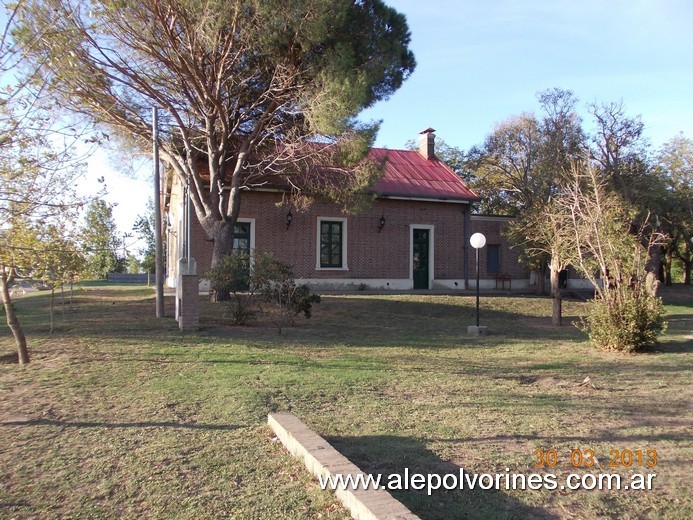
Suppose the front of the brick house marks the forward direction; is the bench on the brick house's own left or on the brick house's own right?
on the brick house's own left

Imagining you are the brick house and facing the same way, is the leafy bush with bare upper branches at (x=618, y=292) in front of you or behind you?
in front

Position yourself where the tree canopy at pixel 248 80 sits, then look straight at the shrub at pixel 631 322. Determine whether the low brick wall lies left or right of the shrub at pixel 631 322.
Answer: right

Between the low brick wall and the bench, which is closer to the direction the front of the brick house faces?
the low brick wall

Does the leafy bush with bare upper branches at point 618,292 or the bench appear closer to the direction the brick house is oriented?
the leafy bush with bare upper branches

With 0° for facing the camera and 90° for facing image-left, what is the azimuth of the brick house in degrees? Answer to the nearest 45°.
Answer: approximately 0°

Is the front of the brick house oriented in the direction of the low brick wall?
yes

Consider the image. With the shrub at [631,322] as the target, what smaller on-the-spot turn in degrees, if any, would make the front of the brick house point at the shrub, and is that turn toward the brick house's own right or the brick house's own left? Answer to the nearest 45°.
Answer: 0° — it already faces it

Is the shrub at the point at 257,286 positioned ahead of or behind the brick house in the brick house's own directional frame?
ahead

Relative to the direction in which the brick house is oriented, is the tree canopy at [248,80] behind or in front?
in front
